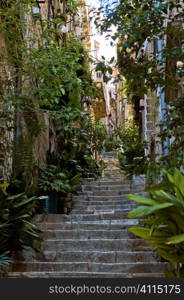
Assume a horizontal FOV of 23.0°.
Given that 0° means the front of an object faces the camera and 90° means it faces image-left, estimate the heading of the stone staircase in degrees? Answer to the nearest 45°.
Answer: approximately 0°

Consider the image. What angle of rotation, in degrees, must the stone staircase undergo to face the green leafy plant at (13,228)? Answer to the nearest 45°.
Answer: approximately 45° to its right
